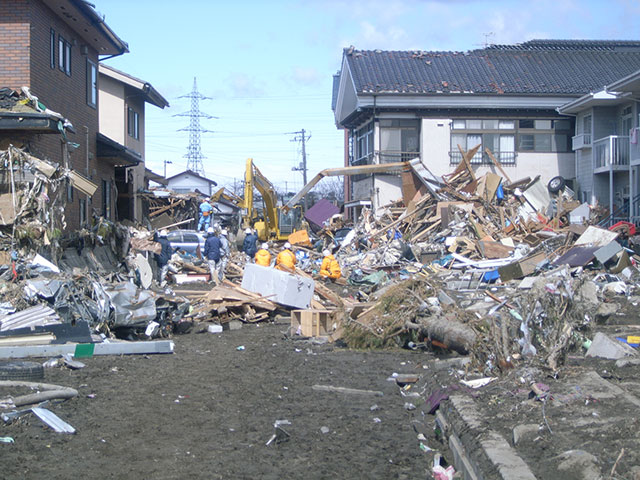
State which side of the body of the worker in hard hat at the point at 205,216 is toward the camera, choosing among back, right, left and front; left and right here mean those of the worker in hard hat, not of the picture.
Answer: back

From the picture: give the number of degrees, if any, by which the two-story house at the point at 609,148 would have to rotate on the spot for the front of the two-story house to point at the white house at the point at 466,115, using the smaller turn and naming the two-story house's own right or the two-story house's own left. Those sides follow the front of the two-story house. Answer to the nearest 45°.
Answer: approximately 45° to the two-story house's own right

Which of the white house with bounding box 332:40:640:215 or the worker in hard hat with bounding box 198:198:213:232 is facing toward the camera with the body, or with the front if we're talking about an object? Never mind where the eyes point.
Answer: the white house

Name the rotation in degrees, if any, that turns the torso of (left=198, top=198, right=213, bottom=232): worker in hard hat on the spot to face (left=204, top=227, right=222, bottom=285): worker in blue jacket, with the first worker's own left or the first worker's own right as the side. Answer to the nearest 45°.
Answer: approximately 180°

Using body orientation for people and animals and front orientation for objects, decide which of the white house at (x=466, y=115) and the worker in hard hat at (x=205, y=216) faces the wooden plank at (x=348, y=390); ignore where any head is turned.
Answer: the white house

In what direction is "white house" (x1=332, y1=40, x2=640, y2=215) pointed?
toward the camera

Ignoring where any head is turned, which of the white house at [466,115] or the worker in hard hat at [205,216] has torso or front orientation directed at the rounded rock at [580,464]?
the white house

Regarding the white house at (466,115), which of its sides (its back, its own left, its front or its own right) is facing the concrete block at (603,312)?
front

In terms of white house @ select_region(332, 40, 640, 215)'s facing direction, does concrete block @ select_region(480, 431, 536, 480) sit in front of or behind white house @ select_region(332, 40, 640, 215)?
in front

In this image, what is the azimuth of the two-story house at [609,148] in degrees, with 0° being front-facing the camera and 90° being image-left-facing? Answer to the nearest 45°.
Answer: approximately 45°

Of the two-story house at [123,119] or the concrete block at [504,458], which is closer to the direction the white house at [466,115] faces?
the concrete block

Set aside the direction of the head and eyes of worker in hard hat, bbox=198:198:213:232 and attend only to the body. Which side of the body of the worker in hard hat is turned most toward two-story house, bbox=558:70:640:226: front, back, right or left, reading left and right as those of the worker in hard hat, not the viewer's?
right
